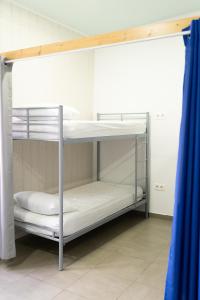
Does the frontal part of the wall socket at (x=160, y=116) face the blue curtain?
yes

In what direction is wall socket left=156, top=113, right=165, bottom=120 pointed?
toward the camera

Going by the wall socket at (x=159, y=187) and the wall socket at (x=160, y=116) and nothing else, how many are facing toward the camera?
2

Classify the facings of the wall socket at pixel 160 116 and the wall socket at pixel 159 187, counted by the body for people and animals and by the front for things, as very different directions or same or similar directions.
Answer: same or similar directions

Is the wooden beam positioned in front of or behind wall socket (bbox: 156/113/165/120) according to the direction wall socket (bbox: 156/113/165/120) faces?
in front

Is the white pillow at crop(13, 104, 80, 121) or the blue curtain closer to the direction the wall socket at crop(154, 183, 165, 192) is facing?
the blue curtain

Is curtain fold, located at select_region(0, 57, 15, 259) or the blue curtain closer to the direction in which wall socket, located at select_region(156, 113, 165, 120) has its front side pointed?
the blue curtain

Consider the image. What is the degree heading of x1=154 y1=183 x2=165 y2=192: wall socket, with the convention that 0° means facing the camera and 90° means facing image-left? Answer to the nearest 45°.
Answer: approximately 0°

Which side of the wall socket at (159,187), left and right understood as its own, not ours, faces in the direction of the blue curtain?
front

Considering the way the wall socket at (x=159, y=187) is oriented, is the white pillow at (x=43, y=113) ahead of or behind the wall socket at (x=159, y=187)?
ahead

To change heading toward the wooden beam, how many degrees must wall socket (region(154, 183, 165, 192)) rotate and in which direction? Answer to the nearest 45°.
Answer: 0° — it already faces it

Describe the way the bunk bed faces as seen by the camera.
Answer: facing away from the viewer and to the right of the viewer

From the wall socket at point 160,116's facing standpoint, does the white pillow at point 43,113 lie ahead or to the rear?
ahead
